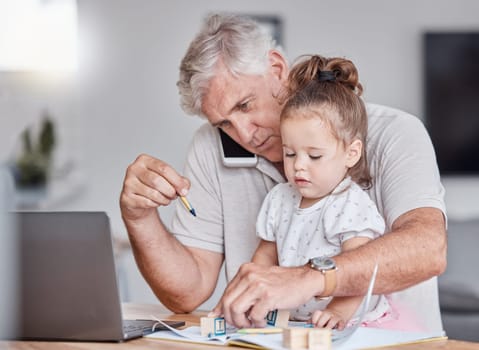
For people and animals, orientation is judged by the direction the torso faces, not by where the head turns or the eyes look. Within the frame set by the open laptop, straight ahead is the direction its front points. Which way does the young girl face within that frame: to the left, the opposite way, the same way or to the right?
the opposite way

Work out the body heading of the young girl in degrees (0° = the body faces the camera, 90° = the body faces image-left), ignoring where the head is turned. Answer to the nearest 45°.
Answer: approximately 45°

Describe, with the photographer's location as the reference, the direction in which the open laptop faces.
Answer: facing away from the viewer and to the right of the viewer

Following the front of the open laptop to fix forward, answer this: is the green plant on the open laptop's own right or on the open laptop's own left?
on the open laptop's own left

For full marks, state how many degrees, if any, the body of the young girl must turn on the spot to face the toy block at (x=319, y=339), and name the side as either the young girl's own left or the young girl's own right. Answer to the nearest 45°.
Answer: approximately 45° to the young girl's own left
